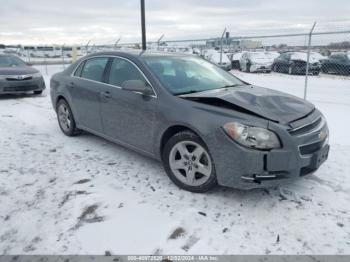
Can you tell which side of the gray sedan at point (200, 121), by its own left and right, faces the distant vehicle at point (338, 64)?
left

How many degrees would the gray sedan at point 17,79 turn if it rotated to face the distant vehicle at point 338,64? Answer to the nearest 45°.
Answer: approximately 45° to its left

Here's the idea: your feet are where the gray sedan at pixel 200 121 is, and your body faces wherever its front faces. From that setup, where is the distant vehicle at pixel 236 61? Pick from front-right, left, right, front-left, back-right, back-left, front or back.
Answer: back-left

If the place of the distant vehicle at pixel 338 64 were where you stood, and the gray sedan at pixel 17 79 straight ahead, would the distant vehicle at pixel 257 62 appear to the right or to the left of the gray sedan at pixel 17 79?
right

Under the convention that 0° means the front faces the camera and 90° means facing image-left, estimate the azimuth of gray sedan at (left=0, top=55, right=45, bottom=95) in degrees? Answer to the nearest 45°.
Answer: approximately 315°

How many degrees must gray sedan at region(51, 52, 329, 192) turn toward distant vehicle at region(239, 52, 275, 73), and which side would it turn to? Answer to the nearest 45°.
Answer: approximately 135° to its left

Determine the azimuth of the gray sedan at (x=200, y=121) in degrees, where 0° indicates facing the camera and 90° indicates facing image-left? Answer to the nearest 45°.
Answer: approximately 315°

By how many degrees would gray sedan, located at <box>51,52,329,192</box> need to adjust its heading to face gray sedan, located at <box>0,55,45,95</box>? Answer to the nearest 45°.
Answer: approximately 180°

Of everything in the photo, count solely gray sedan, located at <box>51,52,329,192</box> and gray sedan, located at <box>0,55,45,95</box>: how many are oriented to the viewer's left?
0
